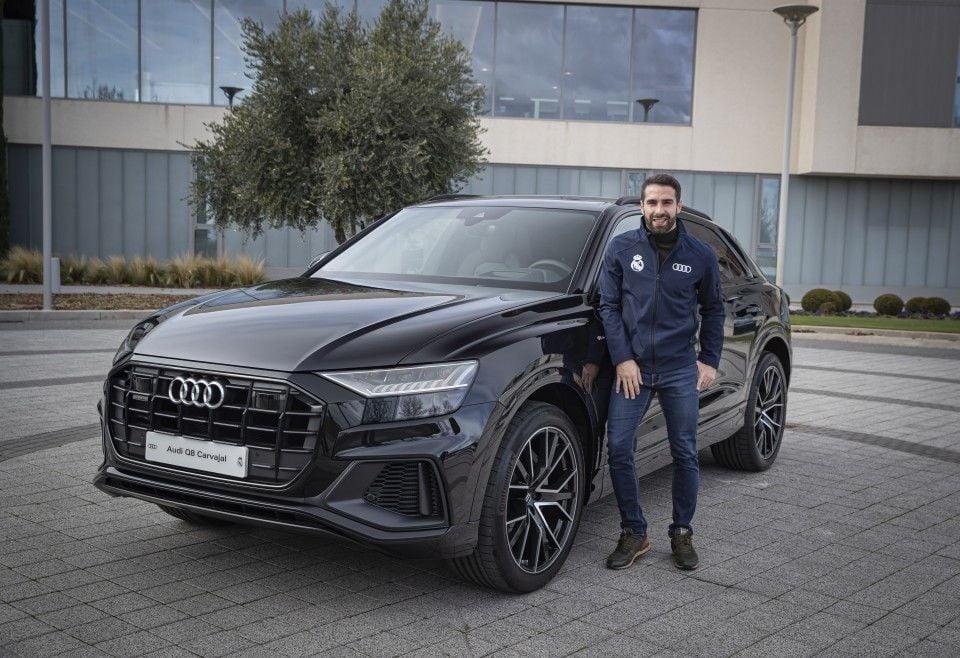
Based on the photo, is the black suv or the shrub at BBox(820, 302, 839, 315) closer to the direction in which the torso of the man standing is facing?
the black suv

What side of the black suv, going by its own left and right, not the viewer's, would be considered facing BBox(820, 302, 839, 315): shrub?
back

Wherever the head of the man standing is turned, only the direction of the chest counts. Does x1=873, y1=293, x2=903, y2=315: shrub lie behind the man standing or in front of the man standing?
behind

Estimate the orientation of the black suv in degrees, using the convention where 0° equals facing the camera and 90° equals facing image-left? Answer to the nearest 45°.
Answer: approximately 45°

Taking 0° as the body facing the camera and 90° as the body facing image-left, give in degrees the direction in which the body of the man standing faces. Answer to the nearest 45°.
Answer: approximately 0°

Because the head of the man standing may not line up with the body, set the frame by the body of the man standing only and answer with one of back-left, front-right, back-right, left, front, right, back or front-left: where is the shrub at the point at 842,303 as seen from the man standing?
back

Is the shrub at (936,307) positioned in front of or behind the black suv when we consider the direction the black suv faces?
behind

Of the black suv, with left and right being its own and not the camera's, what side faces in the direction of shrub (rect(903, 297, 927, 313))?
back

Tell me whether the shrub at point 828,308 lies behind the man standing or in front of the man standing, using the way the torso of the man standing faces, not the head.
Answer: behind

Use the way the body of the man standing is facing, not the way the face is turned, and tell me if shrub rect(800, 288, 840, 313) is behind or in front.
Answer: behind

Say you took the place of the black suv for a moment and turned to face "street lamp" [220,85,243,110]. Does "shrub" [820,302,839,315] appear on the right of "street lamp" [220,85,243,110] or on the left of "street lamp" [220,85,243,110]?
right

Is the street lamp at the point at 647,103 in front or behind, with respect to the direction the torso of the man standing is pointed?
behind

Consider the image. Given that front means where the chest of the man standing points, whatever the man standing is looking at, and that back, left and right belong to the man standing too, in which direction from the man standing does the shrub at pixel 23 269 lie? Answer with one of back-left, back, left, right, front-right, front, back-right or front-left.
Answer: back-right
